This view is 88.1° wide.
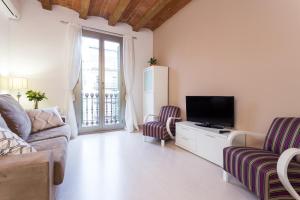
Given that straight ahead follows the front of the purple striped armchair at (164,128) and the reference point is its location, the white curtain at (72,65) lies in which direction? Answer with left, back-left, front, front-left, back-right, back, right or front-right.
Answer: front-right

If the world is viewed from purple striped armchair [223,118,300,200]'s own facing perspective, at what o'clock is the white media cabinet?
The white media cabinet is roughly at 3 o'clock from the purple striped armchair.

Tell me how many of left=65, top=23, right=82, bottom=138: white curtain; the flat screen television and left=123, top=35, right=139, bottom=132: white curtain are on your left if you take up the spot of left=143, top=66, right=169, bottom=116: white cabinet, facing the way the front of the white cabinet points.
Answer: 1

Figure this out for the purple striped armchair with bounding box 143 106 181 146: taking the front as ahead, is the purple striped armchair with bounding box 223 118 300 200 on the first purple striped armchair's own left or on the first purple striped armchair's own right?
on the first purple striped armchair's own left

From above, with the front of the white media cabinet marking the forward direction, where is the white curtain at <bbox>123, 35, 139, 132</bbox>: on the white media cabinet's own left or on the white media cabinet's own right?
on the white media cabinet's own right

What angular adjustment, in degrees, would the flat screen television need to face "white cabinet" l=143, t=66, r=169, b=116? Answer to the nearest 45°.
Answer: approximately 90° to its right

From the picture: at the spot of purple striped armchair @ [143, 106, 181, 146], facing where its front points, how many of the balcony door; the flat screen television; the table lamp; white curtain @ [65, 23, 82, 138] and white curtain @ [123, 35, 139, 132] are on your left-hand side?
1

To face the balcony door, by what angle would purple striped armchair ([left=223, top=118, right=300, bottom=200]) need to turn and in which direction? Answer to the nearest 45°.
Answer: approximately 45° to its right

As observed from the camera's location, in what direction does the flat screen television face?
facing the viewer and to the left of the viewer

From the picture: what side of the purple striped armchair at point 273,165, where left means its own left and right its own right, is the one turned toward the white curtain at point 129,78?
right

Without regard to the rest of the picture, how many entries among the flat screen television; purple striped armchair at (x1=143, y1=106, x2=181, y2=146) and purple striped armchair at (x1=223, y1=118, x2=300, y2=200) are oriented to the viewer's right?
0

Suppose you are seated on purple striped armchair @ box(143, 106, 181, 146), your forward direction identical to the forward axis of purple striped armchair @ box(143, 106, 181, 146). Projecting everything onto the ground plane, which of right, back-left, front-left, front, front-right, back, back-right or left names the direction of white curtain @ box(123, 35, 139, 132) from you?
right
